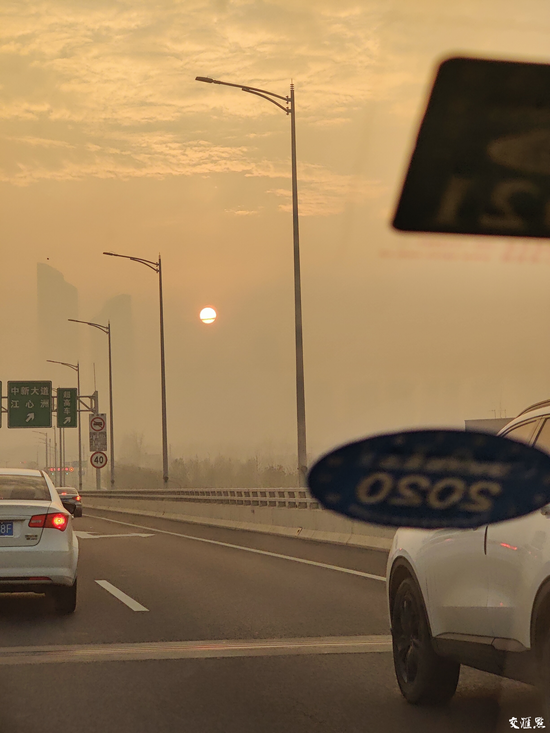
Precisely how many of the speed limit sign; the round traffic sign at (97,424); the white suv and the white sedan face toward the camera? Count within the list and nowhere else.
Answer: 2

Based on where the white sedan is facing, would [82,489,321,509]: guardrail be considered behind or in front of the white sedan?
in front

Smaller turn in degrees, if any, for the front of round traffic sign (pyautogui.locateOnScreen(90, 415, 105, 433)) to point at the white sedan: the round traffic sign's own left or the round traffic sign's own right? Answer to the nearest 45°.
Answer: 0° — it already faces it

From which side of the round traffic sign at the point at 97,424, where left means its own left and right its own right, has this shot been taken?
front

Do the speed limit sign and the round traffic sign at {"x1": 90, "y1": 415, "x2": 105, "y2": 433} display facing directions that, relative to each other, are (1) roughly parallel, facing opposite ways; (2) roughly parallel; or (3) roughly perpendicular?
roughly parallel

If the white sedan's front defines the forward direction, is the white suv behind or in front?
behind

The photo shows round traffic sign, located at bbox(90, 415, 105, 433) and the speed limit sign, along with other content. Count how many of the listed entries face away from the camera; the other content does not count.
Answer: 0

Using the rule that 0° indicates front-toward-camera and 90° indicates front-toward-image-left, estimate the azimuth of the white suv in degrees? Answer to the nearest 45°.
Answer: approximately 135°

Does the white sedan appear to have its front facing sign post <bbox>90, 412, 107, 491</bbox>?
yes

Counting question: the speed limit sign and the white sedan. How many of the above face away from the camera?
1

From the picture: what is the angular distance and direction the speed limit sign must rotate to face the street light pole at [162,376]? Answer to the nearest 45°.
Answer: approximately 45° to its left

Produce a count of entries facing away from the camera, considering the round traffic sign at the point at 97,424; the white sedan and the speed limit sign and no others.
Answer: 1

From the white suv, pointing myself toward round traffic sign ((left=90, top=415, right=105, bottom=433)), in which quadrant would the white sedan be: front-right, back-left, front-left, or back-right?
front-left

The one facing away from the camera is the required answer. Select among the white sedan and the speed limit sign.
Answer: the white sedan

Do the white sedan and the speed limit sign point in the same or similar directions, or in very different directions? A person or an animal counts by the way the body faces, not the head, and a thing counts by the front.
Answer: very different directions

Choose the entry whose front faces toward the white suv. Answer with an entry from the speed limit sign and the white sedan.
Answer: the speed limit sign

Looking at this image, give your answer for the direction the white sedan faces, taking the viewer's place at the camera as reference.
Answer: facing away from the viewer

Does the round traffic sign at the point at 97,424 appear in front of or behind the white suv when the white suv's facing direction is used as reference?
in front

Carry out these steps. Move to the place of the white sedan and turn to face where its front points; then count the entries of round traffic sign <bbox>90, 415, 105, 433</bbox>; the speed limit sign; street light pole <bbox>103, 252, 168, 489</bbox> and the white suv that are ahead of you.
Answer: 3
